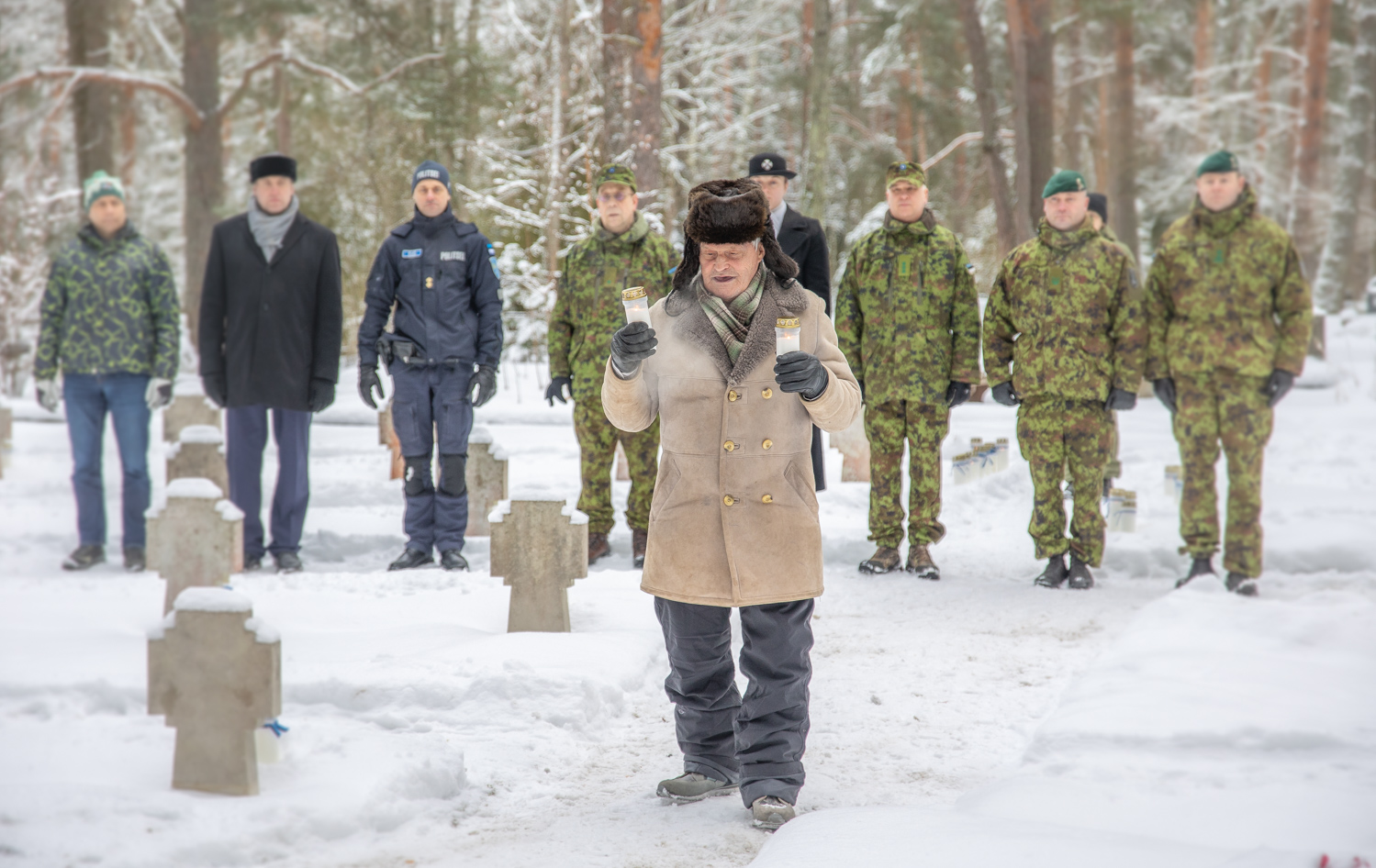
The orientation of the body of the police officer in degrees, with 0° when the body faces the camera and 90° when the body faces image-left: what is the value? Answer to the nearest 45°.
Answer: approximately 0°

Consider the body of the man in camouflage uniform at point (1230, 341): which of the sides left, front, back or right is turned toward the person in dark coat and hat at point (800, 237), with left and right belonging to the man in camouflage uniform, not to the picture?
right

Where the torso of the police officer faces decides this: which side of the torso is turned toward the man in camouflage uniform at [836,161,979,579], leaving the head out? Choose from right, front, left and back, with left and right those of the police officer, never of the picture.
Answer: left

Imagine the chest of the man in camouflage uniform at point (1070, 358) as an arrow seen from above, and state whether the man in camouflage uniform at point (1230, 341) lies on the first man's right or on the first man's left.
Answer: on the first man's left

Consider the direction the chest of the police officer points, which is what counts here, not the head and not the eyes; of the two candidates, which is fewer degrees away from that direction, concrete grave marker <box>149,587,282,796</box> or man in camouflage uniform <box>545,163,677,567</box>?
the concrete grave marker

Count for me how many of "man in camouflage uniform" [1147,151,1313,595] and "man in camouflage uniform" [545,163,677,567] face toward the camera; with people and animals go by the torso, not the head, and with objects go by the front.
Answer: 2

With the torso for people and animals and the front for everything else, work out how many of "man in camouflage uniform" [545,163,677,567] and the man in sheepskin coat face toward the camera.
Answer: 2
